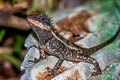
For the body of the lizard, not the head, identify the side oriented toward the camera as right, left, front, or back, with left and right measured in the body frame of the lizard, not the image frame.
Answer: left
